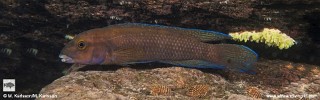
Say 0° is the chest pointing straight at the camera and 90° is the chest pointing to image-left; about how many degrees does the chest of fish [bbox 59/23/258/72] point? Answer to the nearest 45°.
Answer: approximately 90°

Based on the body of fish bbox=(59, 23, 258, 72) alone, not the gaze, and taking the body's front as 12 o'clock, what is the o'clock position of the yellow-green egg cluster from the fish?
The yellow-green egg cluster is roughly at 5 o'clock from the fish.
